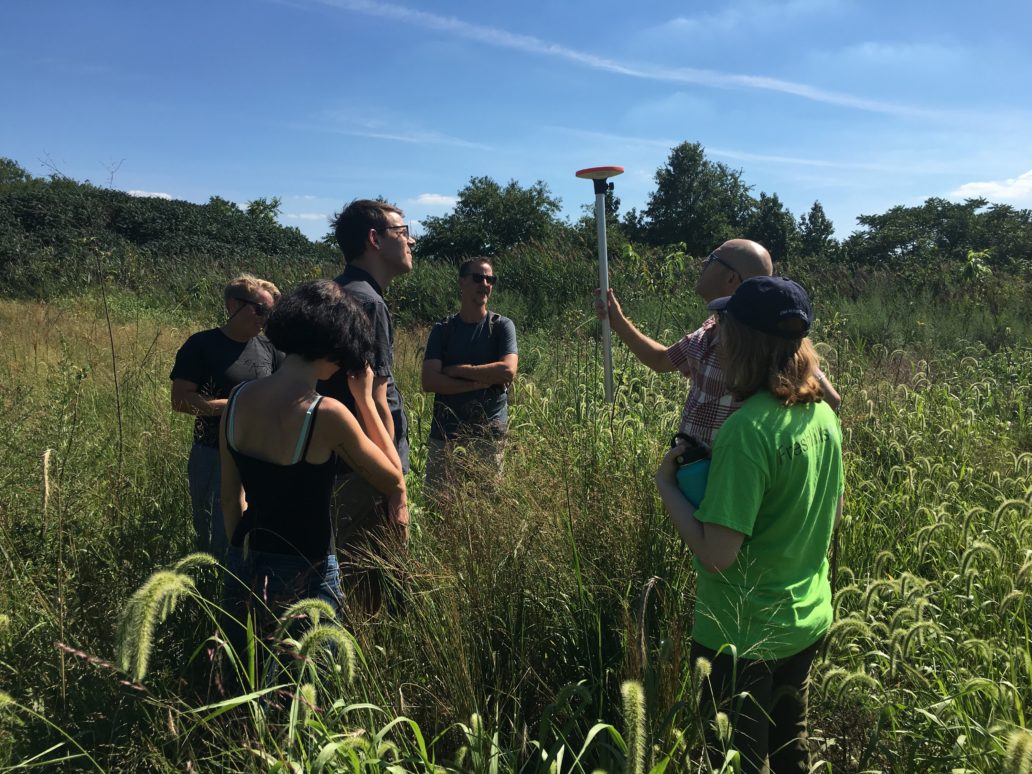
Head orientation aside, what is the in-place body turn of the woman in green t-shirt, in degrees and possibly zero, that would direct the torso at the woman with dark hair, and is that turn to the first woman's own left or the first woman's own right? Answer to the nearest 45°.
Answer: approximately 45° to the first woman's own left

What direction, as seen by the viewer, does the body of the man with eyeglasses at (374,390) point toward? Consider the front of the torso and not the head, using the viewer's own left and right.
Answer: facing to the right of the viewer

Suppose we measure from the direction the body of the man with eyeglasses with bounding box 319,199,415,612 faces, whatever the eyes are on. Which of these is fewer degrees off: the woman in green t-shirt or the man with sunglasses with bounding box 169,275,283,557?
the woman in green t-shirt

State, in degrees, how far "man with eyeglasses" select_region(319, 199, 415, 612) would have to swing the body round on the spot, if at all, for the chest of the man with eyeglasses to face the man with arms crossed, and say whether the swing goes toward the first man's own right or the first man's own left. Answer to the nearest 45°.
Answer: approximately 90° to the first man's own left

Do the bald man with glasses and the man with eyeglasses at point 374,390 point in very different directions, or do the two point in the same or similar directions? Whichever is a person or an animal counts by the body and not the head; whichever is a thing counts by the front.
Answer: very different directions

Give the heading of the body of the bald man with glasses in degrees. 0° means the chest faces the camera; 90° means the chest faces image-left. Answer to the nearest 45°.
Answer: approximately 90°

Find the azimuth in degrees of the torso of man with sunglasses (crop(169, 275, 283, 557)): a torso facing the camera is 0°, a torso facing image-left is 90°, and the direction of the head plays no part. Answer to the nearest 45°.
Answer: approximately 315°

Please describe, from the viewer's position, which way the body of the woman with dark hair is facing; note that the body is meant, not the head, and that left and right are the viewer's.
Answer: facing away from the viewer and to the right of the viewer

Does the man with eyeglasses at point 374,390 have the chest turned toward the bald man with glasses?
yes

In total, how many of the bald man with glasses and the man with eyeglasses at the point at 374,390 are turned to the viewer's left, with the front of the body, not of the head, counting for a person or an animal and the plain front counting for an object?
1
